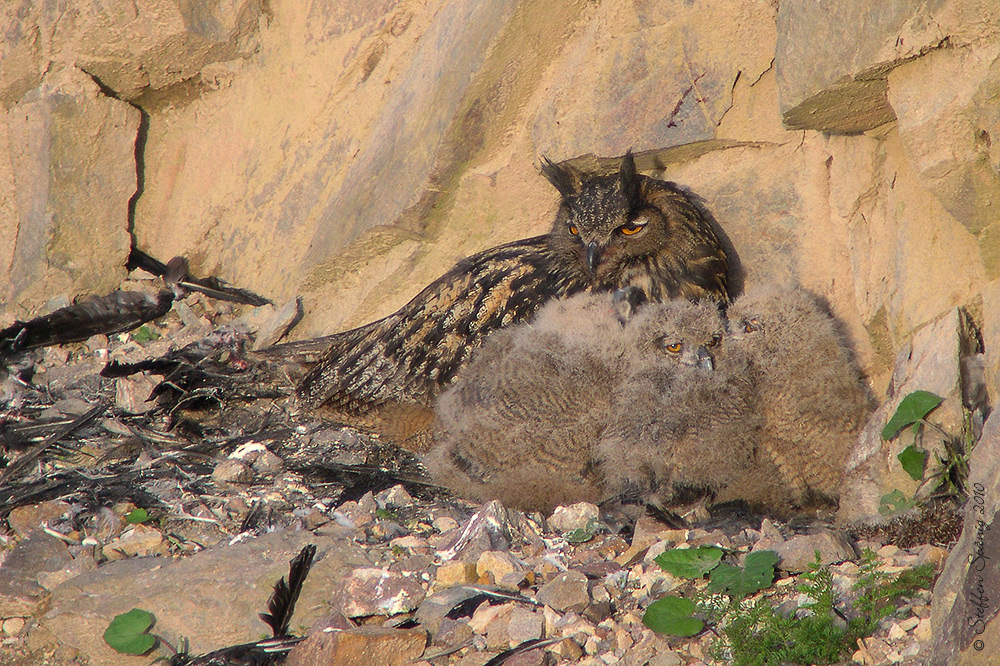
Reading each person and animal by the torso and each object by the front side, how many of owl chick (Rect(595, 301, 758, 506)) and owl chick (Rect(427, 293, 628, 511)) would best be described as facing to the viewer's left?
0

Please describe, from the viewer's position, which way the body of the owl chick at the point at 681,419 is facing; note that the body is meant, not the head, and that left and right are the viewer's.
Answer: facing the viewer and to the right of the viewer

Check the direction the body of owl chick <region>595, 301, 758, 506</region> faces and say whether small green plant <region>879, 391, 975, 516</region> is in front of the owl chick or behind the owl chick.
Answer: in front

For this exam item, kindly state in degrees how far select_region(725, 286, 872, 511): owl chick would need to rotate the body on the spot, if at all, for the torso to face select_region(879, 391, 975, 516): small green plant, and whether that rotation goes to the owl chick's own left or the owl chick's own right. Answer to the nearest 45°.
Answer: approximately 135° to the owl chick's own left

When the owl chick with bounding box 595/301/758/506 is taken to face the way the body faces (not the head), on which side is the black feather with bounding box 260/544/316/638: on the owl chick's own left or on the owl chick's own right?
on the owl chick's own right
